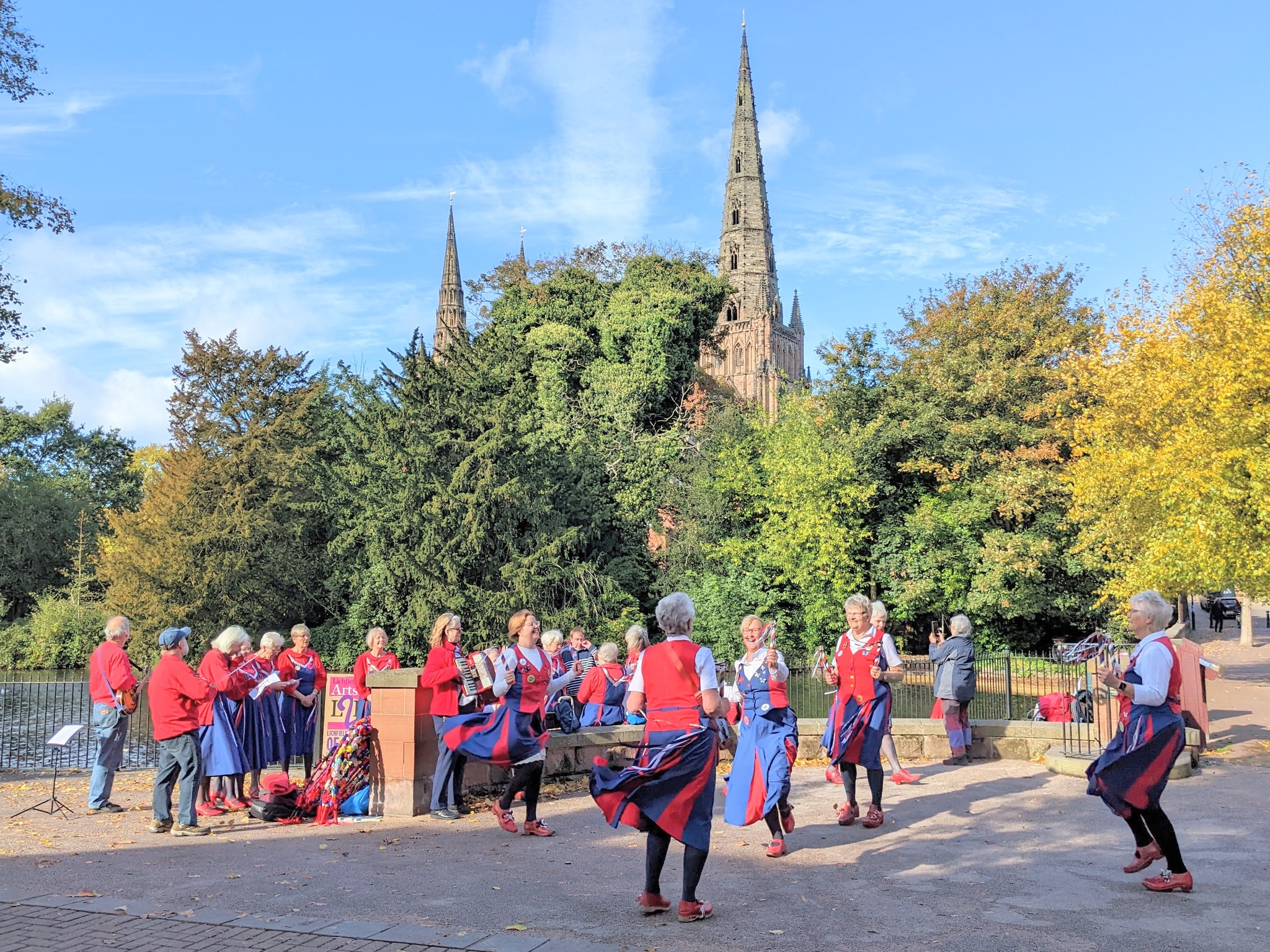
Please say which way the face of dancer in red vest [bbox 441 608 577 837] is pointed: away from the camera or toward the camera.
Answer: toward the camera

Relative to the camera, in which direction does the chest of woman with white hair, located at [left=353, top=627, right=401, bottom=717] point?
toward the camera

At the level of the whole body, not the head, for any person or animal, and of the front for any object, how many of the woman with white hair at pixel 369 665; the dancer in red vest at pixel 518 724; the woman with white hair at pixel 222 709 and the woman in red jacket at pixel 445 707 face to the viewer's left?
0

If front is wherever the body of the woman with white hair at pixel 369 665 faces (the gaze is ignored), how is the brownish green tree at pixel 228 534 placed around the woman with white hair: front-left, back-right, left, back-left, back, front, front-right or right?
back

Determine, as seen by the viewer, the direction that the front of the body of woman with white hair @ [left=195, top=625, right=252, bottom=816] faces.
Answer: to the viewer's right

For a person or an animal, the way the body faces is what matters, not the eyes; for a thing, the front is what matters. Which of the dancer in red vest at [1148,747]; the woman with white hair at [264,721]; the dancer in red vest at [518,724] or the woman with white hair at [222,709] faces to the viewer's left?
the dancer in red vest at [1148,747]

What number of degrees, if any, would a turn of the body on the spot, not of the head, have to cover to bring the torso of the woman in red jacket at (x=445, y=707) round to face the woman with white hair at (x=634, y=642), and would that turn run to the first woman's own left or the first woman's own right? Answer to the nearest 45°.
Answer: approximately 45° to the first woman's own left

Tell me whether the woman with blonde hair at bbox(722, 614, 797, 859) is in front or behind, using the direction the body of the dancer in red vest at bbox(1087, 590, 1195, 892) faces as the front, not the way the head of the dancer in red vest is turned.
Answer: in front

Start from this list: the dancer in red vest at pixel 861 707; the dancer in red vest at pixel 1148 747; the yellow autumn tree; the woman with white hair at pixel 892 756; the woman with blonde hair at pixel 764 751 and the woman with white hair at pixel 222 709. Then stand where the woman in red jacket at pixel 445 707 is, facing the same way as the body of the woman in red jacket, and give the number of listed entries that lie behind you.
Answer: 1

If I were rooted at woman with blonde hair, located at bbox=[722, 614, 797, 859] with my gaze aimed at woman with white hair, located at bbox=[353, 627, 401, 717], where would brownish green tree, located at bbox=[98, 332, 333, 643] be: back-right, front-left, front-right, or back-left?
front-right

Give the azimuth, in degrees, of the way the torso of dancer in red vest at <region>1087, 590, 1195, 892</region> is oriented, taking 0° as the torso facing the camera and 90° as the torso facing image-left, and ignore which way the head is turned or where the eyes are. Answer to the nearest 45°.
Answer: approximately 90°

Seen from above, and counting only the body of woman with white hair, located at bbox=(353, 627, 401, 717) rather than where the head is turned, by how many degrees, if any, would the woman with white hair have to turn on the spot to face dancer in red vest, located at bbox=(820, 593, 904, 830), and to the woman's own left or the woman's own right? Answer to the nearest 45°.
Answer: approximately 45° to the woman's own left

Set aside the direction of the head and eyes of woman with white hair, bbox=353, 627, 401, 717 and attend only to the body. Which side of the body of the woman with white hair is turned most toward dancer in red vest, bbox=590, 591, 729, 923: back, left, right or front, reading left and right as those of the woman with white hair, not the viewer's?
front

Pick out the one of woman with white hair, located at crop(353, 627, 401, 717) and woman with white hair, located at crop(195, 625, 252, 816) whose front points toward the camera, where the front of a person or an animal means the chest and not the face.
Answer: woman with white hair, located at crop(353, 627, 401, 717)

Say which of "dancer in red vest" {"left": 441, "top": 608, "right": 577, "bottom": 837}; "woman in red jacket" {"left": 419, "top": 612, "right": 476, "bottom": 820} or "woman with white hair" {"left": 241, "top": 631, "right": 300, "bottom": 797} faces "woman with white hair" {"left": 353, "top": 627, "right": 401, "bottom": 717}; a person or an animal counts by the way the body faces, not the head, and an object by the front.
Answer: "woman with white hair" {"left": 241, "top": 631, "right": 300, "bottom": 797}
